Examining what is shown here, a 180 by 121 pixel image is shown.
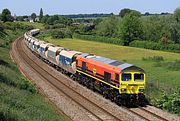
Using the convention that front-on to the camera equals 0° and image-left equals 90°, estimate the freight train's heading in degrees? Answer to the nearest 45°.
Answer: approximately 315°
